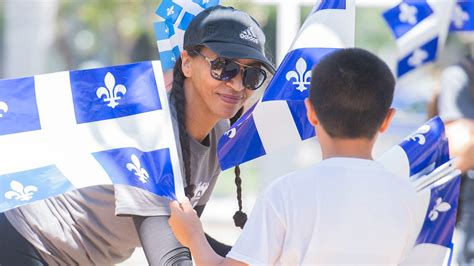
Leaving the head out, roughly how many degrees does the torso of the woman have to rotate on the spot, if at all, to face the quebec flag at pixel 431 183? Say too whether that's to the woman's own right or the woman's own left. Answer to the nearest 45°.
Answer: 0° — they already face it

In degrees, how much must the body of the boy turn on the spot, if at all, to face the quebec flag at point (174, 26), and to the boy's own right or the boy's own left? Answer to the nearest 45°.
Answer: approximately 45° to the boy's own left

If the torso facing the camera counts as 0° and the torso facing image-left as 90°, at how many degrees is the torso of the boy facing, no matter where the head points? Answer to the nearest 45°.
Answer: approximately 180°

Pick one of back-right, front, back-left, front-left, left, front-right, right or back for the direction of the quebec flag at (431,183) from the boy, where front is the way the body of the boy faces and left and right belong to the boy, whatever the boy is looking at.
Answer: front-right

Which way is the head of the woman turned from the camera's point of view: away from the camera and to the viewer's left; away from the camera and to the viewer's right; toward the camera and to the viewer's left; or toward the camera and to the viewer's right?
toward the camera and to the viewer's right

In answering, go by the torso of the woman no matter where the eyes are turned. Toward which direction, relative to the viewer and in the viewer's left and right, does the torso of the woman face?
facing the viewer and to the right of the viewer

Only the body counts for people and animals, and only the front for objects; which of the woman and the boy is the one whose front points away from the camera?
the boy

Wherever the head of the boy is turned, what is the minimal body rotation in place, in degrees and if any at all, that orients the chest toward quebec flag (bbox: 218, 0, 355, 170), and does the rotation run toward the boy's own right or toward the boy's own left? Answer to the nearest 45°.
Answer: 0° — they already face it

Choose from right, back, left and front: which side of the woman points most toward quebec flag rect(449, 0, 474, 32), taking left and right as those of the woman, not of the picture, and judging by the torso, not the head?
left

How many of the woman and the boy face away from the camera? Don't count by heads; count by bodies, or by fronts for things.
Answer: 1

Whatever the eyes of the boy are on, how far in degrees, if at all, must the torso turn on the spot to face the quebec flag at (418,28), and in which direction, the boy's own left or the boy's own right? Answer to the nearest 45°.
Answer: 0° — they already face it
